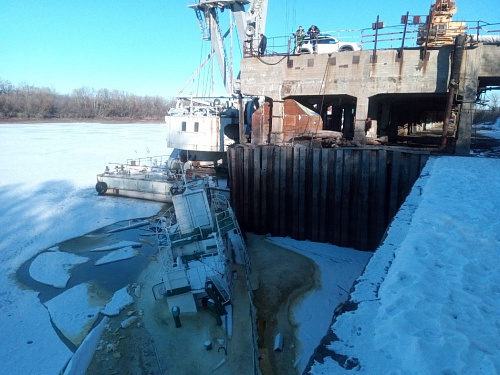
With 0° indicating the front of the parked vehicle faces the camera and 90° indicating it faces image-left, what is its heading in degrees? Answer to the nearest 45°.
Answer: approximately 270°

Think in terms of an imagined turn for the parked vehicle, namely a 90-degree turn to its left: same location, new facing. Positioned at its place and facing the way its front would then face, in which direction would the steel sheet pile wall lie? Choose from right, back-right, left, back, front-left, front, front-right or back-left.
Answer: back
